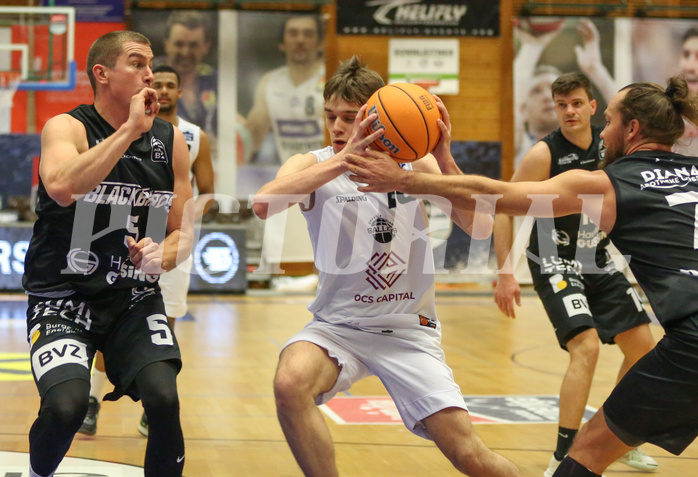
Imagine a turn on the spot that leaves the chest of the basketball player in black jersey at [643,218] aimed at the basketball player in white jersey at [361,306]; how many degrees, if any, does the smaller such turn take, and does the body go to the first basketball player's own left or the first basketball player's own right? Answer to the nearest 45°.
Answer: approximately 45° to the first basketball player's own left

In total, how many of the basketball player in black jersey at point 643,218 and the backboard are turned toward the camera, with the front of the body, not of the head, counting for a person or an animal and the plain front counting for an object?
1

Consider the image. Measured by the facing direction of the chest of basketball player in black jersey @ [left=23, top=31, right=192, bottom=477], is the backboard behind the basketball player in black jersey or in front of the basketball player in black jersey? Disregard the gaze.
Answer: behind

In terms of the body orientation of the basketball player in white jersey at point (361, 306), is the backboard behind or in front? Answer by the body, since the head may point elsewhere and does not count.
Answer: behind

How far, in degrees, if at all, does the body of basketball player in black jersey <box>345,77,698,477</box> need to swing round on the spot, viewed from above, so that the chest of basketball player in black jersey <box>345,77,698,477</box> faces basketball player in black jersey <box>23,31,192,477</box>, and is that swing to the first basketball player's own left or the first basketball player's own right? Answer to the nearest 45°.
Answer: approximately 45° to the first basketball player's own left

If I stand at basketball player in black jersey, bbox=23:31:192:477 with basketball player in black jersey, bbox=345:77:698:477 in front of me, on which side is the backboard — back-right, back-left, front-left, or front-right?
back-left

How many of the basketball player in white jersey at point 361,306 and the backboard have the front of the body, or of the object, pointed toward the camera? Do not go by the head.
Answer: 2

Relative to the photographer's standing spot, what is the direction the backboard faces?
facing the viewer

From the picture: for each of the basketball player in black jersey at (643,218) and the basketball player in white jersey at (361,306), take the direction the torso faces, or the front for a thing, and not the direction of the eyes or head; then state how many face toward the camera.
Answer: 1

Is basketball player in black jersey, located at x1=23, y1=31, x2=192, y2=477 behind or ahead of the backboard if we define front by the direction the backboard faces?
ahead

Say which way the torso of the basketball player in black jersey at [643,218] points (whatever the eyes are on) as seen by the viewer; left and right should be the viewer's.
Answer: facing away from the viewer and to the left of the viewer

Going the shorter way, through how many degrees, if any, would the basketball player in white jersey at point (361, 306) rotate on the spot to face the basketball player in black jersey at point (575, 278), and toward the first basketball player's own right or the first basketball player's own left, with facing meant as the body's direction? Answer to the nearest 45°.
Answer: approximately 135° to the first basketball player's own left

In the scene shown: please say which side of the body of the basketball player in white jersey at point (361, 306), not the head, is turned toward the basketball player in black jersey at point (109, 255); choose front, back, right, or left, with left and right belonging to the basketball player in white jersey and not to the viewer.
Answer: right

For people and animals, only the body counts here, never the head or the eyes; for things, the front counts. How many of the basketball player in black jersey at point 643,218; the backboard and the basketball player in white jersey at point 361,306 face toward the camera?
2
